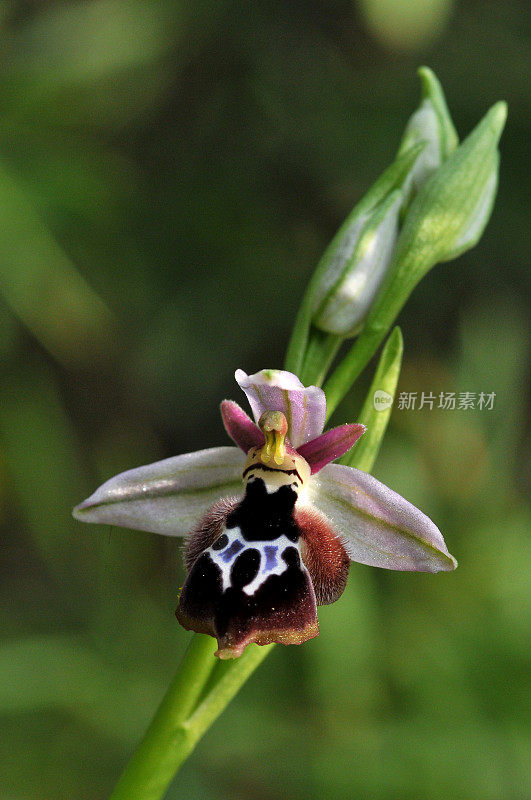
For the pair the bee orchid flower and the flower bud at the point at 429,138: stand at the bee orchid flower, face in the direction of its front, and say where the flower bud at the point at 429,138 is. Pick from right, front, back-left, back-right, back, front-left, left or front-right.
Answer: back-left

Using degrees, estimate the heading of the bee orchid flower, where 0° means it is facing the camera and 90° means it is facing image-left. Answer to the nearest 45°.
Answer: approximately 0°

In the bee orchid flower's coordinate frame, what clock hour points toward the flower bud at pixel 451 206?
The flower bud is roughly at 8 o'clock from the bee orchid flower.
